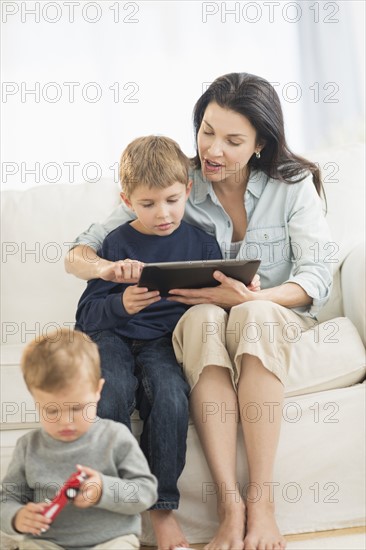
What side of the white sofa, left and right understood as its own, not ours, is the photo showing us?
front

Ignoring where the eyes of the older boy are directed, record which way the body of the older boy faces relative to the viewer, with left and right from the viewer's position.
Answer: facing the viewer

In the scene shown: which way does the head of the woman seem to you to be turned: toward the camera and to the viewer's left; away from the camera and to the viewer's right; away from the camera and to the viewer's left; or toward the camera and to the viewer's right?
toward the camera and to the viewer's left
